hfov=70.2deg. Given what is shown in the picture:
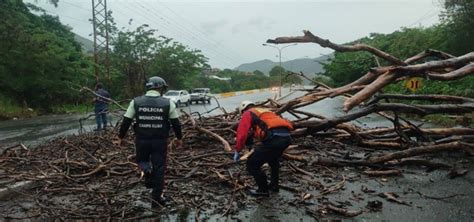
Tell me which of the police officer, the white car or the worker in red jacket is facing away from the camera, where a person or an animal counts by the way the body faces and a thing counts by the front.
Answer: the police officer

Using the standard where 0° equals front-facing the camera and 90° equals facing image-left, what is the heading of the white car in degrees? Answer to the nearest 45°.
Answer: approximately 45°

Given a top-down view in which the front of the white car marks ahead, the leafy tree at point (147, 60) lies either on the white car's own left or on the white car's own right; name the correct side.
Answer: on the white car's own right

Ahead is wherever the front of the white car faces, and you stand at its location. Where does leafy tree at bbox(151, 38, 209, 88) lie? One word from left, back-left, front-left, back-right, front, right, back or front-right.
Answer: back-right

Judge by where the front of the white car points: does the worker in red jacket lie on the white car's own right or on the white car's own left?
on the white car's own left

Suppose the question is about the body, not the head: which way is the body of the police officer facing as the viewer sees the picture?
away from the camera

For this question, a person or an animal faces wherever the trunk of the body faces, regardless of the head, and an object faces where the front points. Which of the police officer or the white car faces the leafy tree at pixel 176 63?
the police officer

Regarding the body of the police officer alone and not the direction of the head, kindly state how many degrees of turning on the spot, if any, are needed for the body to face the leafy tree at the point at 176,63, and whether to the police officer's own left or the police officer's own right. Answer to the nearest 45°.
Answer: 0° — they already face it
